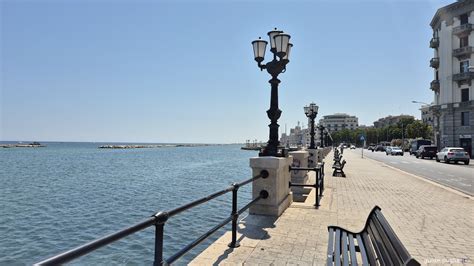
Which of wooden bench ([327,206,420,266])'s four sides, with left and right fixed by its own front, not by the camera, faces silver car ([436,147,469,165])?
right

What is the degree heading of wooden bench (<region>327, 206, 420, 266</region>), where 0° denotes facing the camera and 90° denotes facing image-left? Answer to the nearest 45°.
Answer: approximately 90°

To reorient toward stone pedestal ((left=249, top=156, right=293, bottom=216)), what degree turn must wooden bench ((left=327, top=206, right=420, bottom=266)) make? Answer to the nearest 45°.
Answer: approximately 45° to its right

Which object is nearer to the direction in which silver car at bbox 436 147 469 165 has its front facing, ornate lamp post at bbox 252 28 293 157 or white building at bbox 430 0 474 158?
the white building

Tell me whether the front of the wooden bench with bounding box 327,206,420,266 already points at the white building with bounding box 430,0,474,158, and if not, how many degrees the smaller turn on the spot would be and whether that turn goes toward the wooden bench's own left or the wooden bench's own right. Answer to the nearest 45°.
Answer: approximately 90° to the wooden bench's own right

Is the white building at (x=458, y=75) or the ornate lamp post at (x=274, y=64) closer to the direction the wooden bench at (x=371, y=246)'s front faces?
the ornate lamp post

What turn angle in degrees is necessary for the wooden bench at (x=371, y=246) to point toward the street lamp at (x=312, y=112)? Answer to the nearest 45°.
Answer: approximately 90° to its right
